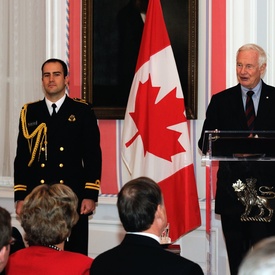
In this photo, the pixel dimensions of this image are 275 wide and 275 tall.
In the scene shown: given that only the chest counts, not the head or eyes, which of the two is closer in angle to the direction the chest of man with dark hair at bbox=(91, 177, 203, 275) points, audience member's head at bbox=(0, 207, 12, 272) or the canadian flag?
the canadian flag

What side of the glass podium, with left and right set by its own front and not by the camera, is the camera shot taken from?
front

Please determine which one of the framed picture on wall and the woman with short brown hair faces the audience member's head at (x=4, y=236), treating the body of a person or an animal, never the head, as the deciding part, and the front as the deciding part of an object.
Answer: the framed picture on wall

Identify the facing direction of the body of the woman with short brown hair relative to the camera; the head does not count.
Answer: away from the camera

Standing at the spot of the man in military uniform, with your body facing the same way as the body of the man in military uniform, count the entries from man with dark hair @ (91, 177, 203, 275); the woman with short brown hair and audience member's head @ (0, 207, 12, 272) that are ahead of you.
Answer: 3

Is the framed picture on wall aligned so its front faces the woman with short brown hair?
yes

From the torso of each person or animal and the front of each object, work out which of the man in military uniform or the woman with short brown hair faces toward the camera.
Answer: the man in military uniform

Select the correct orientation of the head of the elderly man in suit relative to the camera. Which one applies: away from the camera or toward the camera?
toward the camera

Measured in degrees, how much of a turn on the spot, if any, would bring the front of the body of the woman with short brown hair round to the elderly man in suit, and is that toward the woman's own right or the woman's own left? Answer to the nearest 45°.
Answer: approximately 45° to the woman's own right

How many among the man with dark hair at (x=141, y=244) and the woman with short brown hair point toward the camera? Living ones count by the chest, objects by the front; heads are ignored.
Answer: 0

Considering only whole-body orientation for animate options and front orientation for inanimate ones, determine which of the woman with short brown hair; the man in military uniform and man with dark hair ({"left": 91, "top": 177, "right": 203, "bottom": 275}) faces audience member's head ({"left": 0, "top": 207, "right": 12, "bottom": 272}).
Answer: the man in military uniform

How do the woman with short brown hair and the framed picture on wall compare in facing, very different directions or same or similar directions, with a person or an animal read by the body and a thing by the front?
very different directions

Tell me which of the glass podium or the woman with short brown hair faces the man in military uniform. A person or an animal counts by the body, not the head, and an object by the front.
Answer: the woman with short brown hair

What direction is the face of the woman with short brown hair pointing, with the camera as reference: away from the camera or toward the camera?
away from the camera

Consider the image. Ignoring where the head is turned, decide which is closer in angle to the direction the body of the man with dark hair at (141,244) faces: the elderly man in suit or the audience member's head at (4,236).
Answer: the elderly man in suit

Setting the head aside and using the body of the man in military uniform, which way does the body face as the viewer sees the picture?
toward the camera
